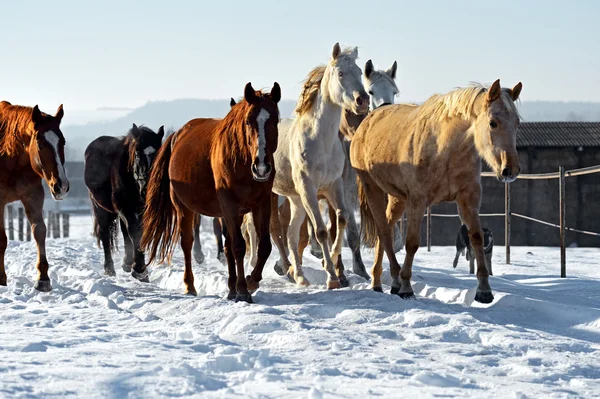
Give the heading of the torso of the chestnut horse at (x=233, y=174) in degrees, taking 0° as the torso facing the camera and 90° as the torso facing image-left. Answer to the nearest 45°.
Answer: approximately 315°

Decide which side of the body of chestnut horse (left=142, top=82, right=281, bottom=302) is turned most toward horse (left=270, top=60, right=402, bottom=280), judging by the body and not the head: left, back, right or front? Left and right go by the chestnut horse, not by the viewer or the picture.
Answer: left

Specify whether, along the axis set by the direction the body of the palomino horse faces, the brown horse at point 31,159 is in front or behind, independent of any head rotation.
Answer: behind

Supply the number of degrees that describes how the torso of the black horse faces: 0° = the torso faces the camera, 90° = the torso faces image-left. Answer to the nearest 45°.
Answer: approximately 315°

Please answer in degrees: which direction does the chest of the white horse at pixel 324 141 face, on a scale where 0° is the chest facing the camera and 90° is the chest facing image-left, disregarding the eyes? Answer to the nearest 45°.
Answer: approximately 315°
